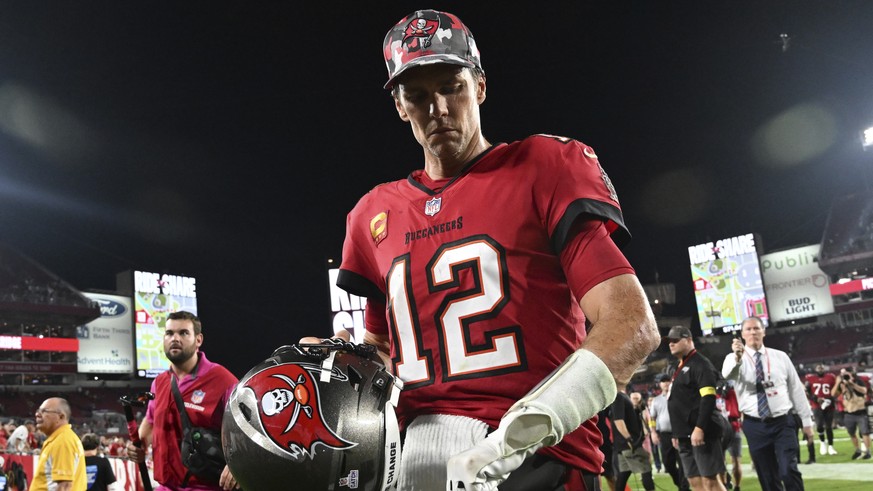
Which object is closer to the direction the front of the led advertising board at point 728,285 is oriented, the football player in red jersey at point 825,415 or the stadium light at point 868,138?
the football player in red jersey

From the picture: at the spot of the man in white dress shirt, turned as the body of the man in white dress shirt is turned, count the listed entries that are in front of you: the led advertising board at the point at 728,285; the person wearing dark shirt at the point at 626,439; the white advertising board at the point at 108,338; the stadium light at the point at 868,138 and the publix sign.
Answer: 0

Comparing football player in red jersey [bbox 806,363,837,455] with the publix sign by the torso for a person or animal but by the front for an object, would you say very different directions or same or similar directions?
same or similar directions

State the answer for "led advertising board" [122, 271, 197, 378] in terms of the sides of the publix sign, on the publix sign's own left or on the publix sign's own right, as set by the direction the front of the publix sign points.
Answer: on the publix sign's own right

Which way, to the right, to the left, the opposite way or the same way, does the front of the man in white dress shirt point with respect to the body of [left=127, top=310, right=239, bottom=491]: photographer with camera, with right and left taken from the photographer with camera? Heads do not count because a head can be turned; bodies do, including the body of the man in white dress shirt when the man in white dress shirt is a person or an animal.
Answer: the same way

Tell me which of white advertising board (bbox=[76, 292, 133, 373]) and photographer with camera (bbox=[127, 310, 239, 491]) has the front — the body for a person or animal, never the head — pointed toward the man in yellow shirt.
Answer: the white advertising board

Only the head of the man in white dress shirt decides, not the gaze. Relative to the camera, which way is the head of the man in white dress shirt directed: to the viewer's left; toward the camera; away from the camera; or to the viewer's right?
toward the camera

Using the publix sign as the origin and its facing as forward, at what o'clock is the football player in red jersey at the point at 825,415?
The football player in red jersey is roughly at 12 o'clock from the publix sign.

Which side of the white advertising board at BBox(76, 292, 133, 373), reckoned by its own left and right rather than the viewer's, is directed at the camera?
front

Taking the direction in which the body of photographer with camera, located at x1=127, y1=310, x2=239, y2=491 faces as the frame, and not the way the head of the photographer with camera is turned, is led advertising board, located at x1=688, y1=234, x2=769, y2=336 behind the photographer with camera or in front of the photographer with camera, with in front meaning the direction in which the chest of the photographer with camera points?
behind

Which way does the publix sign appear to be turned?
toward the camera

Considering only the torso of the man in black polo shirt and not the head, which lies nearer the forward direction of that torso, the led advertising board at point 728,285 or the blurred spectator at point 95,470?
the blurred spectator

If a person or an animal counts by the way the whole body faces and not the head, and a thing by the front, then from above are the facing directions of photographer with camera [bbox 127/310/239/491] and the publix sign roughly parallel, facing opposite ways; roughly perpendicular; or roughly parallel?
roughly parallel

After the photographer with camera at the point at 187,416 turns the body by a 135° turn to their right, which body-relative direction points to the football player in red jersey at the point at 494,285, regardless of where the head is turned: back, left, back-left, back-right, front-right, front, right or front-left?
back
